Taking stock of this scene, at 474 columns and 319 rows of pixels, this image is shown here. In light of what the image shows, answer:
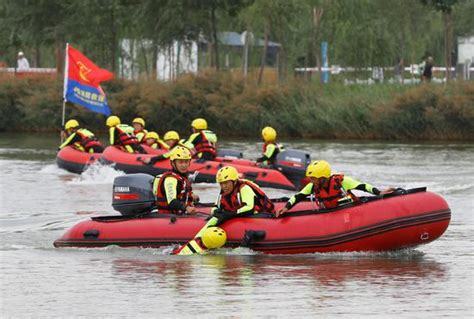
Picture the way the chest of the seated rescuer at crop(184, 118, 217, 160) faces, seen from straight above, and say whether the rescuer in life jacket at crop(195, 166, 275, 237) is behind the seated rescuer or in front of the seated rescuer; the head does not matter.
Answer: behind

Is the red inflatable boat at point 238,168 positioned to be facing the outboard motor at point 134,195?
no

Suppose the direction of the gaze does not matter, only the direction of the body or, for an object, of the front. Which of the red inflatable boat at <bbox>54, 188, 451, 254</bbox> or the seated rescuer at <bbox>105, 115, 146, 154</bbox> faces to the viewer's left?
the seated rescuer

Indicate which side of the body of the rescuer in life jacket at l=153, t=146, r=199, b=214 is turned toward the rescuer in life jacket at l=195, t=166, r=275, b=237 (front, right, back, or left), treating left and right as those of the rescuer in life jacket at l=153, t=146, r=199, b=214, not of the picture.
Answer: front

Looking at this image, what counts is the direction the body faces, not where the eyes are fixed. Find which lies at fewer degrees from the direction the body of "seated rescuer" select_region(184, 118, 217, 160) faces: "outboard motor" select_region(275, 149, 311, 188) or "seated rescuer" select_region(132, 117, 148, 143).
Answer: the seated rescuer

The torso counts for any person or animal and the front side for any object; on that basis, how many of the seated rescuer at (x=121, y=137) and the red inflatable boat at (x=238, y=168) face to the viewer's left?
2

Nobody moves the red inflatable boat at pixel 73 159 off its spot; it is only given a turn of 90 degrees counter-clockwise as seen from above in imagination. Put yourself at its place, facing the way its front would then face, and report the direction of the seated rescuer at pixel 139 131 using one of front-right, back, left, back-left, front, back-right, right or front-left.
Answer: front-left

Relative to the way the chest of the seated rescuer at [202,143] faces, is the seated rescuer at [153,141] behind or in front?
in front

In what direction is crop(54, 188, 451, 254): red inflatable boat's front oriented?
to the viewer's right

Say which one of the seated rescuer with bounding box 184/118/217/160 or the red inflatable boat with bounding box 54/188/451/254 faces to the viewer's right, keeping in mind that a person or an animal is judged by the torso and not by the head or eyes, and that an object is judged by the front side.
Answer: the red inflatable boat

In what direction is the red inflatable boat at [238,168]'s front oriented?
to the viewer's left

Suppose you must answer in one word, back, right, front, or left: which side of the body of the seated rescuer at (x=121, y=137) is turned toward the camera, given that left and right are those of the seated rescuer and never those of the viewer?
left

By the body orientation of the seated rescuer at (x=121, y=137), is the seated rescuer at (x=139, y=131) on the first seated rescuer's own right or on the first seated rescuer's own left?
on the first seated rescuer's own right

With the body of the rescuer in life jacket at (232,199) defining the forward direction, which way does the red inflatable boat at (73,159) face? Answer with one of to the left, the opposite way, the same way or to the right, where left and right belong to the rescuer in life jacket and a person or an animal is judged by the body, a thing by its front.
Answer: the same way

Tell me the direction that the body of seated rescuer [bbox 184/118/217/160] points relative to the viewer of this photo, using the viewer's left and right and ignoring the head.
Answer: facing away from the viewer and to the left of the viewer

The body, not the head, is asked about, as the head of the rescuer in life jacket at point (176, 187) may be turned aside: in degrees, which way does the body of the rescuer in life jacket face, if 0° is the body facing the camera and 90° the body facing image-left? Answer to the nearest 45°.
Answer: approximately 315°
